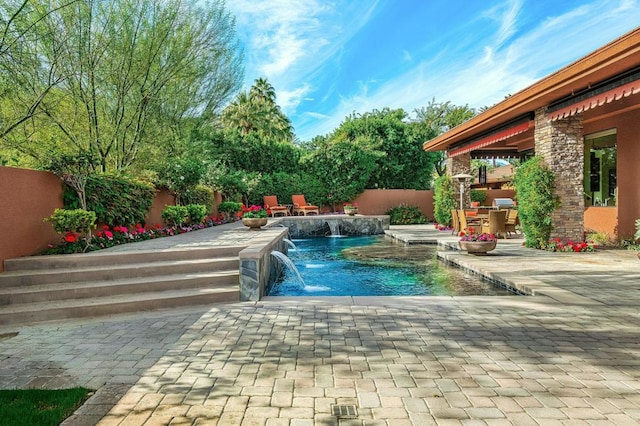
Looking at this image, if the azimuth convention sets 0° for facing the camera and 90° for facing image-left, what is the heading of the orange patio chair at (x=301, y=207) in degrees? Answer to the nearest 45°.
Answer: approximately 315°

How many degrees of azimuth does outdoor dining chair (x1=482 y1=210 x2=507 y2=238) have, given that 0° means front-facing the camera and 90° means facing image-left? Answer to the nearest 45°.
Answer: approximately 135°

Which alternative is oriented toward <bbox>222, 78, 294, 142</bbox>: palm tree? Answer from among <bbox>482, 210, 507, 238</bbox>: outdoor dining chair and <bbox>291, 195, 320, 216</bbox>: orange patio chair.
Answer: the outdoor dining chair

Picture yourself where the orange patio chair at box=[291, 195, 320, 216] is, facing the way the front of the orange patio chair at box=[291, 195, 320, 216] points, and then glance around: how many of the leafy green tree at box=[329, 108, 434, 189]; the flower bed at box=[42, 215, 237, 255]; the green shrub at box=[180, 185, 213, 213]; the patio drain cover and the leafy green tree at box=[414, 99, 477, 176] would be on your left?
2

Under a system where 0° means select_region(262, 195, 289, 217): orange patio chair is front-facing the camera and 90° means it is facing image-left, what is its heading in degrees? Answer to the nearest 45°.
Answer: approximately 315°

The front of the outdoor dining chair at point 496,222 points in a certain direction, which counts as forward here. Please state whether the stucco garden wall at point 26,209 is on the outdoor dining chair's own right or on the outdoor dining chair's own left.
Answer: on the outdoor dining chair's own left

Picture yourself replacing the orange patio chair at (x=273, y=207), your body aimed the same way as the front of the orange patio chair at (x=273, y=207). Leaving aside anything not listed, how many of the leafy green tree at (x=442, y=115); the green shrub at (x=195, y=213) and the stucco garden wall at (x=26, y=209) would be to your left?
1

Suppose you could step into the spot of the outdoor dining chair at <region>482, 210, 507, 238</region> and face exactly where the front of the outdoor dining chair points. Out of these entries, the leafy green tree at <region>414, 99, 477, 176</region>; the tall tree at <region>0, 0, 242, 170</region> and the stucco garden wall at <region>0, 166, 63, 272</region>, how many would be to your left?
2

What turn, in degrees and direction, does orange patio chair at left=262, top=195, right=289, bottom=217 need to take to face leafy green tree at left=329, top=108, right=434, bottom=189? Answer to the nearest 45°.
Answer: approximately 90° to its left

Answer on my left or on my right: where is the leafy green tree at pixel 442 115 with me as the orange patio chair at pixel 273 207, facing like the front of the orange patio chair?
on my left
